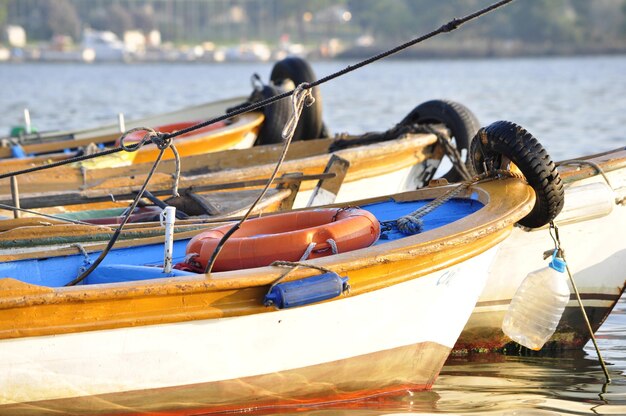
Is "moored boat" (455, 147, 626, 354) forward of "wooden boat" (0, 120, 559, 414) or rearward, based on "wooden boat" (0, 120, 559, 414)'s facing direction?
forward

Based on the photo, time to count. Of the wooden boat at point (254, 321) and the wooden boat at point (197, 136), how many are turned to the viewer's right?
2

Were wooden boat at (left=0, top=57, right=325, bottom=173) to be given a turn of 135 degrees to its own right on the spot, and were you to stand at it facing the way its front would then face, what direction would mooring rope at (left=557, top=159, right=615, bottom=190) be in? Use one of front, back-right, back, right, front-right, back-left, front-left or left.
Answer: left

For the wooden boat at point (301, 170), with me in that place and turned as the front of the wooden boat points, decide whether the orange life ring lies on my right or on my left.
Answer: on my right

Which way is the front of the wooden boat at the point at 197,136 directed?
to the viewer's right

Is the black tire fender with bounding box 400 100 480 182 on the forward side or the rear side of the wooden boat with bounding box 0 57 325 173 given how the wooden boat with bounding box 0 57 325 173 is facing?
on the forward side

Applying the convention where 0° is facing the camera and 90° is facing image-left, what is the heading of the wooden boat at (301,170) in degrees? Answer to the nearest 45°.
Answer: approximately 270°

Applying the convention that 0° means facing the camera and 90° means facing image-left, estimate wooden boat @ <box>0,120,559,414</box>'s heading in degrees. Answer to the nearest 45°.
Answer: approximately 270°
